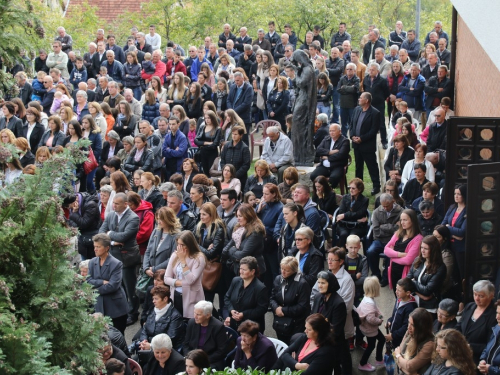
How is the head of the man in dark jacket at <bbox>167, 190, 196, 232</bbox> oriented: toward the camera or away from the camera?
toward the camera

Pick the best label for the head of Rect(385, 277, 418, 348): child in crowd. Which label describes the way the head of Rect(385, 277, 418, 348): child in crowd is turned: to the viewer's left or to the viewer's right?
to the viewer's left

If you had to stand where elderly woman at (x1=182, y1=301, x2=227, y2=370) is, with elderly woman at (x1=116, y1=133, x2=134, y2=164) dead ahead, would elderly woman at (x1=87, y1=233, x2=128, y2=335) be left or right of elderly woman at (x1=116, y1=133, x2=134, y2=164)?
left

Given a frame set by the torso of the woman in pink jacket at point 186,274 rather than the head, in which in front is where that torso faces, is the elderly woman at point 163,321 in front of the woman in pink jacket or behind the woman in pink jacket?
in front

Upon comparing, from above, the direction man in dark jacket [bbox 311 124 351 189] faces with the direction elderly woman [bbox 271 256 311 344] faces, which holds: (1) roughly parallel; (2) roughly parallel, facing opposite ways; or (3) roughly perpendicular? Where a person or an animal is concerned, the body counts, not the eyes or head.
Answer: roughly parallel

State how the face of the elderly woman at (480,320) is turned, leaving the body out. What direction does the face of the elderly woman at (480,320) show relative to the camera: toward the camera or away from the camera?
toward the camera

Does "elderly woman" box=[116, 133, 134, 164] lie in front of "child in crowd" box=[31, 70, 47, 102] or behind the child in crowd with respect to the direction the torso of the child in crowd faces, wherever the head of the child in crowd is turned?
in front

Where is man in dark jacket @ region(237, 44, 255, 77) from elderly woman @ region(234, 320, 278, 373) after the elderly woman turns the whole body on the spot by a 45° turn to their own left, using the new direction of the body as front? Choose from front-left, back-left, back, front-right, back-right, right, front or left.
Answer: back

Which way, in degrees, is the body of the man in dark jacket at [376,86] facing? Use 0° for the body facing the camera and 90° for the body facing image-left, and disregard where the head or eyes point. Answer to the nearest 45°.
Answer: approximately 45°

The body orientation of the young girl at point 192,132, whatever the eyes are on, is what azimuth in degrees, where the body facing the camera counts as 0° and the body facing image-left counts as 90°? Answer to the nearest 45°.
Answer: approximately 315°

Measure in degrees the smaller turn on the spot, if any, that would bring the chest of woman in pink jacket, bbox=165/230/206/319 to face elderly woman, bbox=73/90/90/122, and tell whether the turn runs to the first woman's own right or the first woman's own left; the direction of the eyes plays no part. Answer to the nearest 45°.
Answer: approximately 135° to the first woman's own right

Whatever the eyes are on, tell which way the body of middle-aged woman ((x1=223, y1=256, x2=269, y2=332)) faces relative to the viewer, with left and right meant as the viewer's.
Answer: facing the viewer and to the left of the viewer

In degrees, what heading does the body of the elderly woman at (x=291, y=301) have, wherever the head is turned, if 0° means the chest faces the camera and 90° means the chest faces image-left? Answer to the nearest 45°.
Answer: approximately 45°

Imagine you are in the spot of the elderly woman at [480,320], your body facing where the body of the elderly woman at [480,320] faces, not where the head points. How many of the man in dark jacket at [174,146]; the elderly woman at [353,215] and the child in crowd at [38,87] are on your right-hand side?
3
